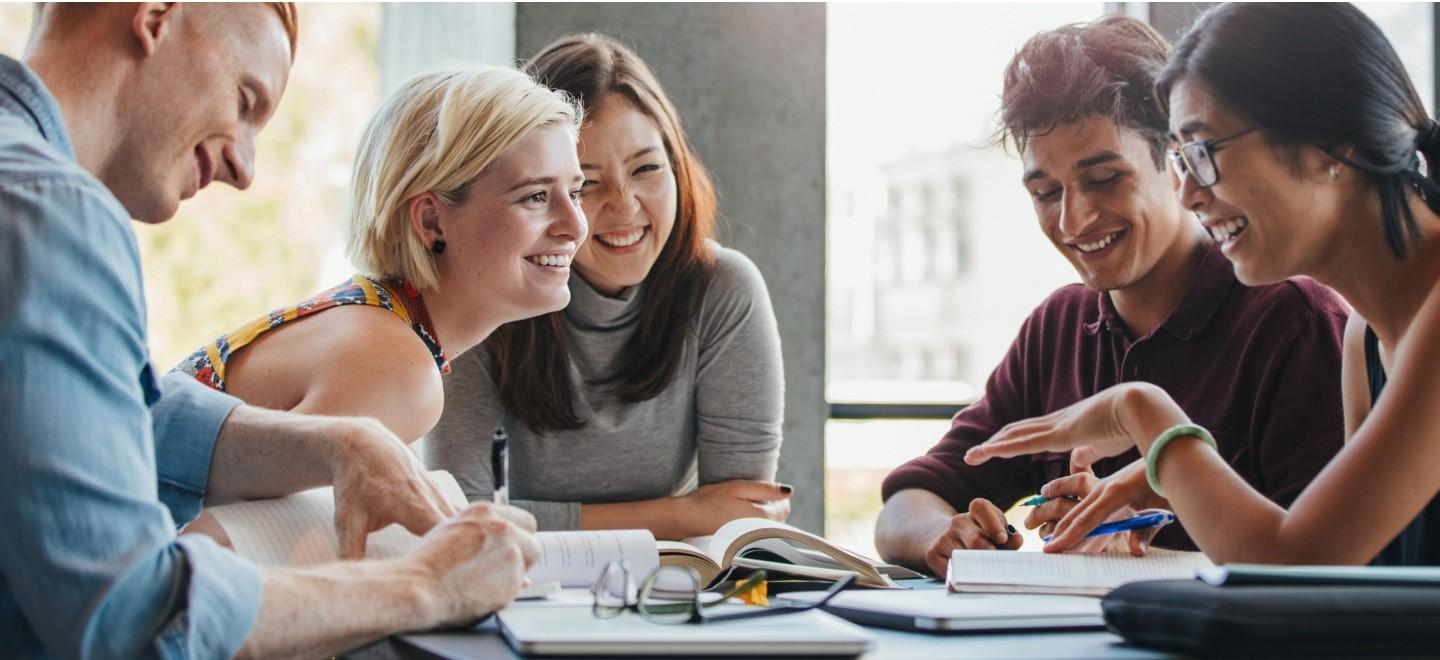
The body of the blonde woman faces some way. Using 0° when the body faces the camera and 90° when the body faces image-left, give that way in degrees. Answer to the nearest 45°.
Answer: approximately 270°

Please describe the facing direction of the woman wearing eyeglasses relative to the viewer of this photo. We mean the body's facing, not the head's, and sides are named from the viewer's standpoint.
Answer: facing to the left of the viewer

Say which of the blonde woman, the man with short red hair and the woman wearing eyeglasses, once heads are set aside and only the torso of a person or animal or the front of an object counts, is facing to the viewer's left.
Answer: the woman wearing eyeglasses

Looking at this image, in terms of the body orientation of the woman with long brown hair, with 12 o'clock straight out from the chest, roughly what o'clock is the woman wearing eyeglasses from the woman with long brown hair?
The woman wearing eyeglasses is roughly at 11 o'clock from the woman with long brown hair.

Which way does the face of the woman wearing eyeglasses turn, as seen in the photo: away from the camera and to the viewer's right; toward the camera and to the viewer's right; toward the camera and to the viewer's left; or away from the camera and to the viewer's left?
toward the camera and to the viewer's left

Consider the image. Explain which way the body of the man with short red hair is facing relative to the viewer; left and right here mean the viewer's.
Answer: facing to the right of the viewer

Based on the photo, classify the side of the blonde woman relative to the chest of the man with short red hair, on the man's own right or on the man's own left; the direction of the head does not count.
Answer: on the man's own left

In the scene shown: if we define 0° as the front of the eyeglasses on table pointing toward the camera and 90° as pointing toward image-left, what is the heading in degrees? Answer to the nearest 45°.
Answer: approximately 45°

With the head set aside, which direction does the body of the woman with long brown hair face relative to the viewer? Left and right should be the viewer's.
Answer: facing the viewer

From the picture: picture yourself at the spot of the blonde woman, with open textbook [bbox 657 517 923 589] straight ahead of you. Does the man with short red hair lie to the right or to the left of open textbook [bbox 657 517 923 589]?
right

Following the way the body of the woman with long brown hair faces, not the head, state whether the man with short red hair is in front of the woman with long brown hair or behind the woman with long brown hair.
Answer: in front

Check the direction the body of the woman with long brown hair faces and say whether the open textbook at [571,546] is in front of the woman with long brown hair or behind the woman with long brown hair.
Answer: in front

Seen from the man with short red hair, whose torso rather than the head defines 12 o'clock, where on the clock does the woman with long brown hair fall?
The woman with long brown hair is roughly at 10 o'clock from the man with short red hair.

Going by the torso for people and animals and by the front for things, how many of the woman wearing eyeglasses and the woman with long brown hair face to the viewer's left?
1

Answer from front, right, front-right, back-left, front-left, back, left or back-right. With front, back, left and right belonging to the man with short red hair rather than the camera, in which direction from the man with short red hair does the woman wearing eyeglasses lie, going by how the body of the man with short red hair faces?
front
